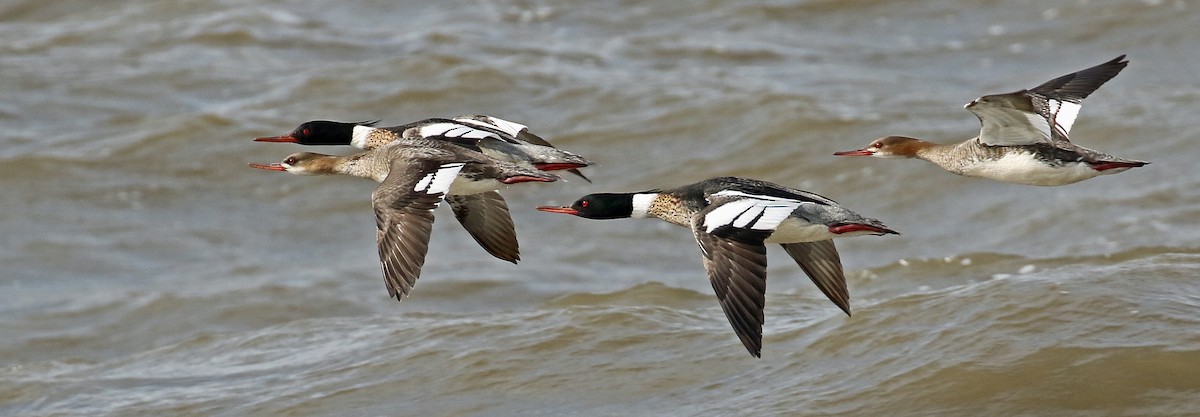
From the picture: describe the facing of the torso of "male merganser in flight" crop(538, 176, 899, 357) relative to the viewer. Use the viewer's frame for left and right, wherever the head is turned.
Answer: facing to the left of the viewer

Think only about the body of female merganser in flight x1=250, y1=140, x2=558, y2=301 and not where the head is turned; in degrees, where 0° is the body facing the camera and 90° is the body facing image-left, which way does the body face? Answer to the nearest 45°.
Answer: approximately 90°

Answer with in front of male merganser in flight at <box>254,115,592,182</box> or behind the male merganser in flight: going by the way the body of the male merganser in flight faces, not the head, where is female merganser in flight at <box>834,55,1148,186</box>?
behind

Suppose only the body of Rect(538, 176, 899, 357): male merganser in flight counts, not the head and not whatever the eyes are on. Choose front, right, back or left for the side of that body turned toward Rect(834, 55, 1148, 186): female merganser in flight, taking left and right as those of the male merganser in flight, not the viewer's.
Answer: back

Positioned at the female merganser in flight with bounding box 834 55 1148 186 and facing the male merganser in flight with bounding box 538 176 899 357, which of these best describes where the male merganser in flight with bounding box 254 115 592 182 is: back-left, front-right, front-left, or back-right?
front-right

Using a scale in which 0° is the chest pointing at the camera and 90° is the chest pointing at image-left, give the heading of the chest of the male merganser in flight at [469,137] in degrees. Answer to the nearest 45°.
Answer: approximately 90°

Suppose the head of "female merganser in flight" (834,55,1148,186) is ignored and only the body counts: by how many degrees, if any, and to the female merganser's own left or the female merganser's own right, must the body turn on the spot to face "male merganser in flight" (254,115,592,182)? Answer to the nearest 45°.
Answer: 0° — it already faces it

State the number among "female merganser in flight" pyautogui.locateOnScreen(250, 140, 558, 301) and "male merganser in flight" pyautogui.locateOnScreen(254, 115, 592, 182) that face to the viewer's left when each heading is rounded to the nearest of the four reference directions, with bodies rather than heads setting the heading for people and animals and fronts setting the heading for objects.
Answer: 2

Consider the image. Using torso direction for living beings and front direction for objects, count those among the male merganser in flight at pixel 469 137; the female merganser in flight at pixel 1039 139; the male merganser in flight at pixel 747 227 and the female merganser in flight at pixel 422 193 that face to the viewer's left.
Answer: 4

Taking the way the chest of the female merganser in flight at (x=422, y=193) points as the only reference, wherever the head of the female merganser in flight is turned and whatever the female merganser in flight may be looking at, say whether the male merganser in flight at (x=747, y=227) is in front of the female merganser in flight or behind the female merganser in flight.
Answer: behind

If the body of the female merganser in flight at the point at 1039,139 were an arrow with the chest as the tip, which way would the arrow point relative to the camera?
to the viewer's left

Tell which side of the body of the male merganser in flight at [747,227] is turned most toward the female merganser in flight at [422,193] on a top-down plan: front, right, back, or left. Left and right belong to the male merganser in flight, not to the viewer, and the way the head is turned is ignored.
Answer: front
